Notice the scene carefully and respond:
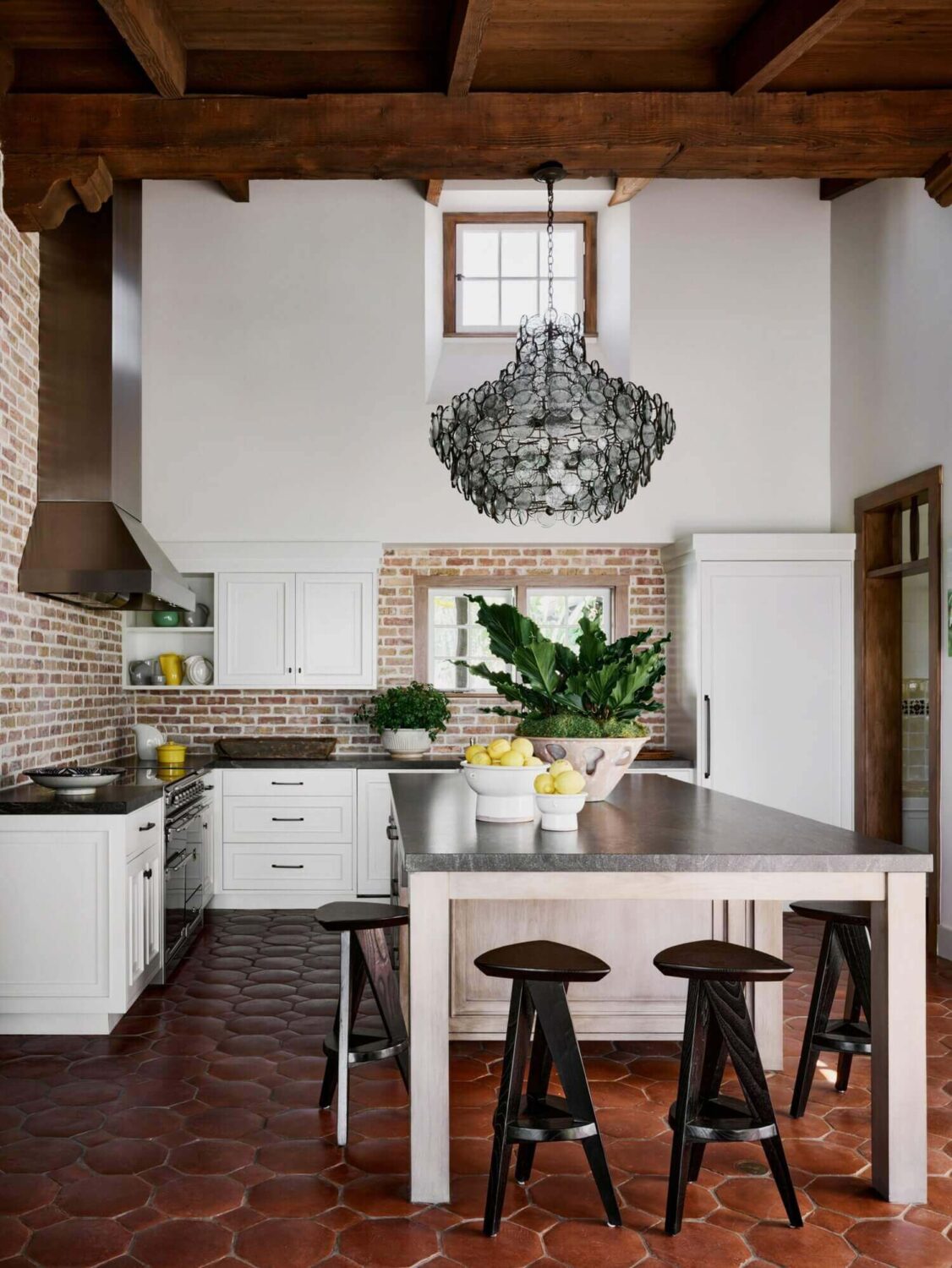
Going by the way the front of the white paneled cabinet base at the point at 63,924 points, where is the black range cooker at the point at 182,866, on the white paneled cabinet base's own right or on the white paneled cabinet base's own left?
on the white paneled cabinet base's own left

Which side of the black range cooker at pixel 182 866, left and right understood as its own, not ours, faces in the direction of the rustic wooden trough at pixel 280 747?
left

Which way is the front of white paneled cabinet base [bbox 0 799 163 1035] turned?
to the viewer's right

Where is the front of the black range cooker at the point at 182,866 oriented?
to the viewer's right

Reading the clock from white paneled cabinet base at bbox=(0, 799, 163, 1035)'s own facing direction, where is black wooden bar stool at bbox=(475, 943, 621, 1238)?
The black wooden bar stool is roughly at 2 o'clock from the white paneled cabinet base.

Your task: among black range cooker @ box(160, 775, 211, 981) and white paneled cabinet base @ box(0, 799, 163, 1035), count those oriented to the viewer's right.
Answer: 2

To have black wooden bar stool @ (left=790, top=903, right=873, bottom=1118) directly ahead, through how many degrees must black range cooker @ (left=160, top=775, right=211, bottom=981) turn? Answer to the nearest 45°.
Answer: approximately 45° to its right

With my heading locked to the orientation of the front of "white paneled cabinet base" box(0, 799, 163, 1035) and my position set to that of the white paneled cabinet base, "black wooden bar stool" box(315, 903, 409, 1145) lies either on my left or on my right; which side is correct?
on my right
